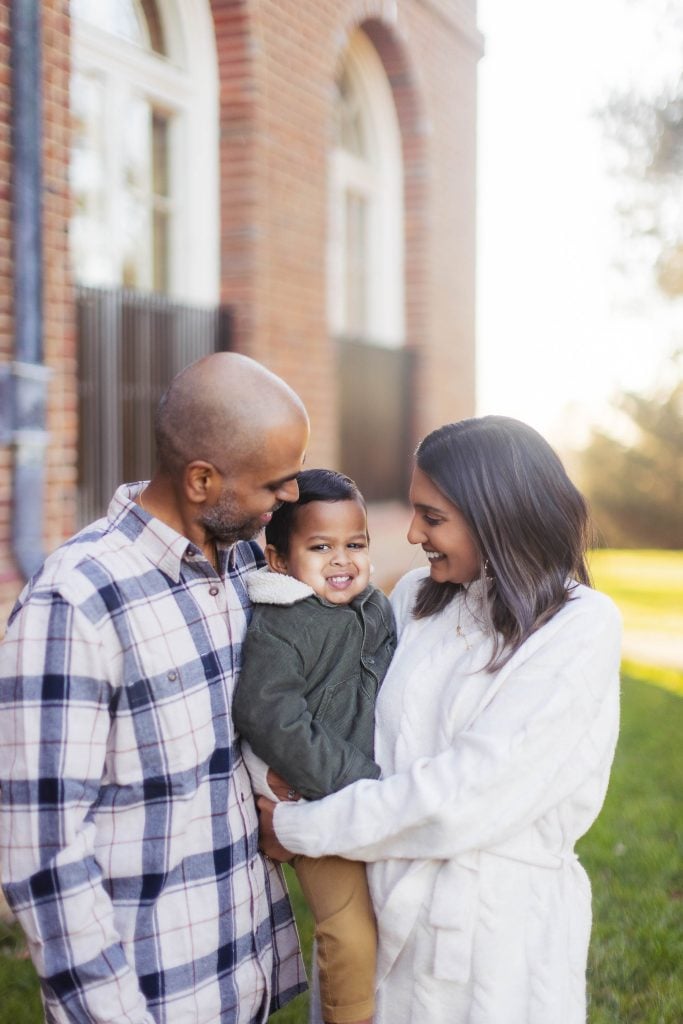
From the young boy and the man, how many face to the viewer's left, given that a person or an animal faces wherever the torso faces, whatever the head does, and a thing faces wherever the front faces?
0

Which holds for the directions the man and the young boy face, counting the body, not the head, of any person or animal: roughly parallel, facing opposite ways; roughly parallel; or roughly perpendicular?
roughly parallel

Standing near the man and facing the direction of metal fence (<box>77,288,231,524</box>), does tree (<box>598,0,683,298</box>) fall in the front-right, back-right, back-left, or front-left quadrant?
front-right

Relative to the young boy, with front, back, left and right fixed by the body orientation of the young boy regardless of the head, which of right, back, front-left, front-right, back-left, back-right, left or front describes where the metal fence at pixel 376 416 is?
back-left

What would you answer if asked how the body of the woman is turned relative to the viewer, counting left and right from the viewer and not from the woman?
facing the viewer and to the left of the viewer

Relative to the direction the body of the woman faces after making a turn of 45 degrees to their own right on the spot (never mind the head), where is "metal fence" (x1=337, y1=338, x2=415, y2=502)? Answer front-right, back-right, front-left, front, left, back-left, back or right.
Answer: right

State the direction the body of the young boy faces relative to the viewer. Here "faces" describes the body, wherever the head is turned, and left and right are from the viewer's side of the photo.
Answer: facing the viewer and to the right of the viewer

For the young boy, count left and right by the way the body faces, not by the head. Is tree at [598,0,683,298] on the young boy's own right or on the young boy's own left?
on the young boy's own left

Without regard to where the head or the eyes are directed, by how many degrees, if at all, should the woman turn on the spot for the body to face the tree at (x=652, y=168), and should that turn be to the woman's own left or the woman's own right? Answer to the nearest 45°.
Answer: approximately 135° to the woman's own right

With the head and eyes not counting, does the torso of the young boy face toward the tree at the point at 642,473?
no

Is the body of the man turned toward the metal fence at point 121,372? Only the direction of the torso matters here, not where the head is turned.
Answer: no

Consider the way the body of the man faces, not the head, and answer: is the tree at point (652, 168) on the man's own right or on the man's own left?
on the man's own left

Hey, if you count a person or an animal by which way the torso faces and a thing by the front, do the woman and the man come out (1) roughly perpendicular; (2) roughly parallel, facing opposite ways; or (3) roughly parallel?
roughly perpendicular
